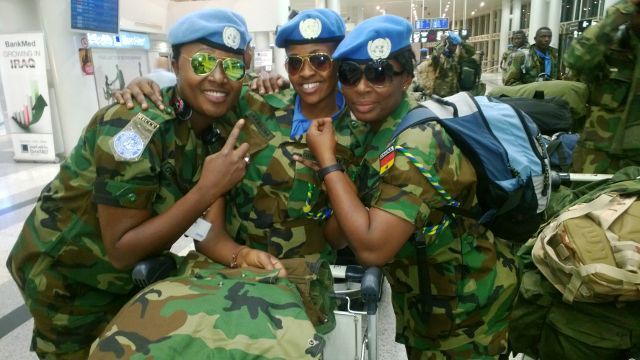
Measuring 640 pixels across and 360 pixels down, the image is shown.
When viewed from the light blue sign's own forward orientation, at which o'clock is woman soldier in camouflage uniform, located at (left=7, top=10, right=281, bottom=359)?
The woman soldier in camouflage uniform is roughly at 12 o'clock from the light blue sign.

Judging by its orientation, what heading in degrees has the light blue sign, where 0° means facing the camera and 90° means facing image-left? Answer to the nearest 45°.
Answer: approximately 0°

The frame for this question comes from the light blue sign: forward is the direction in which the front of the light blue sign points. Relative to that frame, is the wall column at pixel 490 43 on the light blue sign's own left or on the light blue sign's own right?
on the light blue sign's own left

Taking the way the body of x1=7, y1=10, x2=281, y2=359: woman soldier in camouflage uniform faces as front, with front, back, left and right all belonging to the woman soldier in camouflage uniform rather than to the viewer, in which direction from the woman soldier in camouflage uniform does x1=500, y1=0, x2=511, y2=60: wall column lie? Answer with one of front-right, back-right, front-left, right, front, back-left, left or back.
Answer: left

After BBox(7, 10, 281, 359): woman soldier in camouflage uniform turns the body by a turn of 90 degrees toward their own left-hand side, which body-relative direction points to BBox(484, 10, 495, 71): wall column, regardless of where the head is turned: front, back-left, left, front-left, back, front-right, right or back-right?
front

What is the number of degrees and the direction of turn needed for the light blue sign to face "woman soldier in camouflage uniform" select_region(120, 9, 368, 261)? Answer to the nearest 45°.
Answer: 0° — it already faces them

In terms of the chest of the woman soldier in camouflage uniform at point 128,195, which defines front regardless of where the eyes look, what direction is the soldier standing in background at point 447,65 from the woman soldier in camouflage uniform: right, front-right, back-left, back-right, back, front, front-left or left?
left

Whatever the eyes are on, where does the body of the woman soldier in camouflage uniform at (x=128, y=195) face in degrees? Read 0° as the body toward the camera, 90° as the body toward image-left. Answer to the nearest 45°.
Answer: approximately 315°

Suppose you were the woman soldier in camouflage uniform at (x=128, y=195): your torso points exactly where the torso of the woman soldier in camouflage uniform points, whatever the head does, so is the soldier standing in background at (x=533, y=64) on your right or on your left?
on your left
